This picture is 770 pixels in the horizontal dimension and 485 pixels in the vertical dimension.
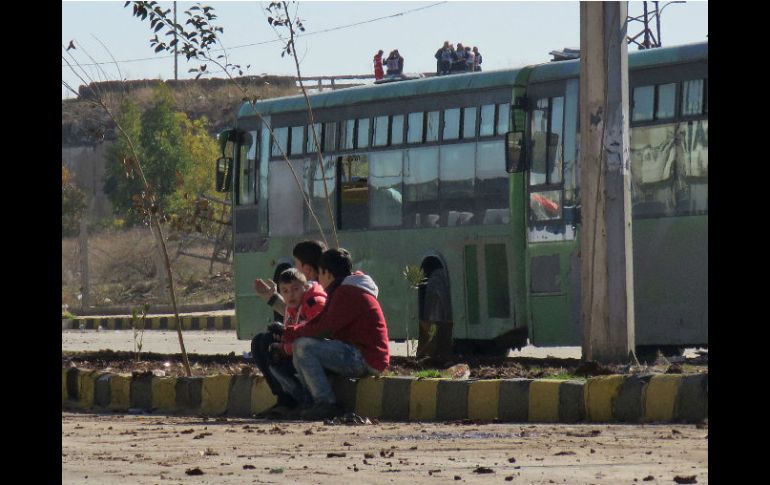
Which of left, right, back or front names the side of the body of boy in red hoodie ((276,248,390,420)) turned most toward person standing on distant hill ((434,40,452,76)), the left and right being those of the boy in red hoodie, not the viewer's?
right

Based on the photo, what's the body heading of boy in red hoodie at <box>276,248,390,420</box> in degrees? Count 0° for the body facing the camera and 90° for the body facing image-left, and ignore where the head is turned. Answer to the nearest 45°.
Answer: approximately 90°

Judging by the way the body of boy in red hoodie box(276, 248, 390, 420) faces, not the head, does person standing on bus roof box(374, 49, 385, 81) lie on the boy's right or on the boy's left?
on the boy's right

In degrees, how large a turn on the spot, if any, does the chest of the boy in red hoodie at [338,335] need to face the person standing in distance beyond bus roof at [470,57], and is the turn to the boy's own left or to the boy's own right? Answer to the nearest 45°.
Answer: approximately 90° to the boy's own right
